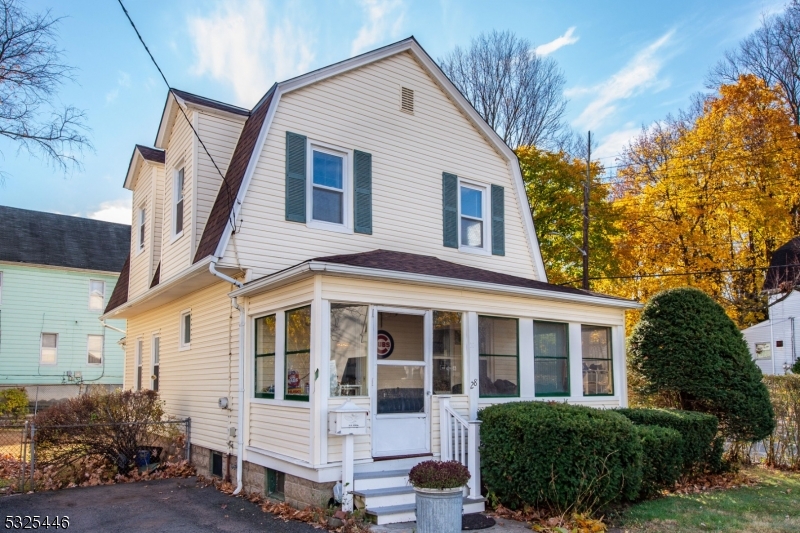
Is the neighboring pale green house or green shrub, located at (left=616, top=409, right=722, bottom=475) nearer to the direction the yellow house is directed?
the green shrub

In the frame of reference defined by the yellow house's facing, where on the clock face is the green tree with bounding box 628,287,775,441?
The green tree is roughly at 10 o'clock from the yellow house.

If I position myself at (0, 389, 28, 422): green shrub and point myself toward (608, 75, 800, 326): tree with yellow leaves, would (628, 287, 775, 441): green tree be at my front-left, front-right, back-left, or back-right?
front-right

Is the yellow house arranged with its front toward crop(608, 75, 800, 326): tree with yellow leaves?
no

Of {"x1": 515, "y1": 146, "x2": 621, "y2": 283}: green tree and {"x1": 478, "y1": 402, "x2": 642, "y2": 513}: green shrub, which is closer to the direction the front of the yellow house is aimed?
the green shrub

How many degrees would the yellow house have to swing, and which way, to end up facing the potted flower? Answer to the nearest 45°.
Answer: approximately 45° to its right

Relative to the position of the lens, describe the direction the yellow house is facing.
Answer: facing the viewer and to the right of the viewer

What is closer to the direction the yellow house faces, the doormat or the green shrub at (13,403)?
the doormat

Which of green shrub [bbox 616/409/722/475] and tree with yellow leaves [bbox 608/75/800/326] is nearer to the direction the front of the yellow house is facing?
the green shrub

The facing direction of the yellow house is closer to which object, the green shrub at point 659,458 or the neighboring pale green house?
the green shrub

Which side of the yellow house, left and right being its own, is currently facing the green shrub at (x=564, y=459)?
front

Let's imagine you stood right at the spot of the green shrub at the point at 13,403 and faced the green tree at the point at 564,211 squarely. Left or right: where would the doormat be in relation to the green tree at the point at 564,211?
right

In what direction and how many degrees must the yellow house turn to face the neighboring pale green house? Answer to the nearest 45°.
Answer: approximately 180°

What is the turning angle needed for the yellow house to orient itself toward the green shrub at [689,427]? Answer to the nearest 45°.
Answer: approximately 45° to its left
